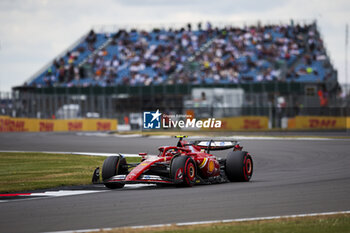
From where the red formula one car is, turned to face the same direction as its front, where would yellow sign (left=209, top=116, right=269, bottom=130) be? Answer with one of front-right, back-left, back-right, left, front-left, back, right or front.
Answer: back-right

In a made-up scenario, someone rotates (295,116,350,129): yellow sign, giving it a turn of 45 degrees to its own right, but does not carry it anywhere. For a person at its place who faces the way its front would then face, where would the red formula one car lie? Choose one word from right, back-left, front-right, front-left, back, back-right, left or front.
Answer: front-left

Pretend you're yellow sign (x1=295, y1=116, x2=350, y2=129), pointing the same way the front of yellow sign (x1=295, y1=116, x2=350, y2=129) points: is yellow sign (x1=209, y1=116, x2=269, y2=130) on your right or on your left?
on your right

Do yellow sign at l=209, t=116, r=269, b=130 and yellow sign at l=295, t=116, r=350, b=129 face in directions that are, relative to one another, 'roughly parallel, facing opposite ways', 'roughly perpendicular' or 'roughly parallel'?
roughly parallel

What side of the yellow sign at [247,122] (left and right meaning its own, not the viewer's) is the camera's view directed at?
front

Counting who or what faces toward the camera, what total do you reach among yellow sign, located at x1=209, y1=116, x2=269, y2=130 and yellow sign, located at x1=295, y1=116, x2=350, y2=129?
2

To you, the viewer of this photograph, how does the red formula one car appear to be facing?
facing the viewer and to the left of the viewer

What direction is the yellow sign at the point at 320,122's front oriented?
toward the camera

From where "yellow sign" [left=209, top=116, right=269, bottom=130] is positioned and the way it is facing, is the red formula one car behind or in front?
in front

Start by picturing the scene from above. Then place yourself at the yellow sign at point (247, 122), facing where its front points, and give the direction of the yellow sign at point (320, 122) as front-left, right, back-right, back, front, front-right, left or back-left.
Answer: left
